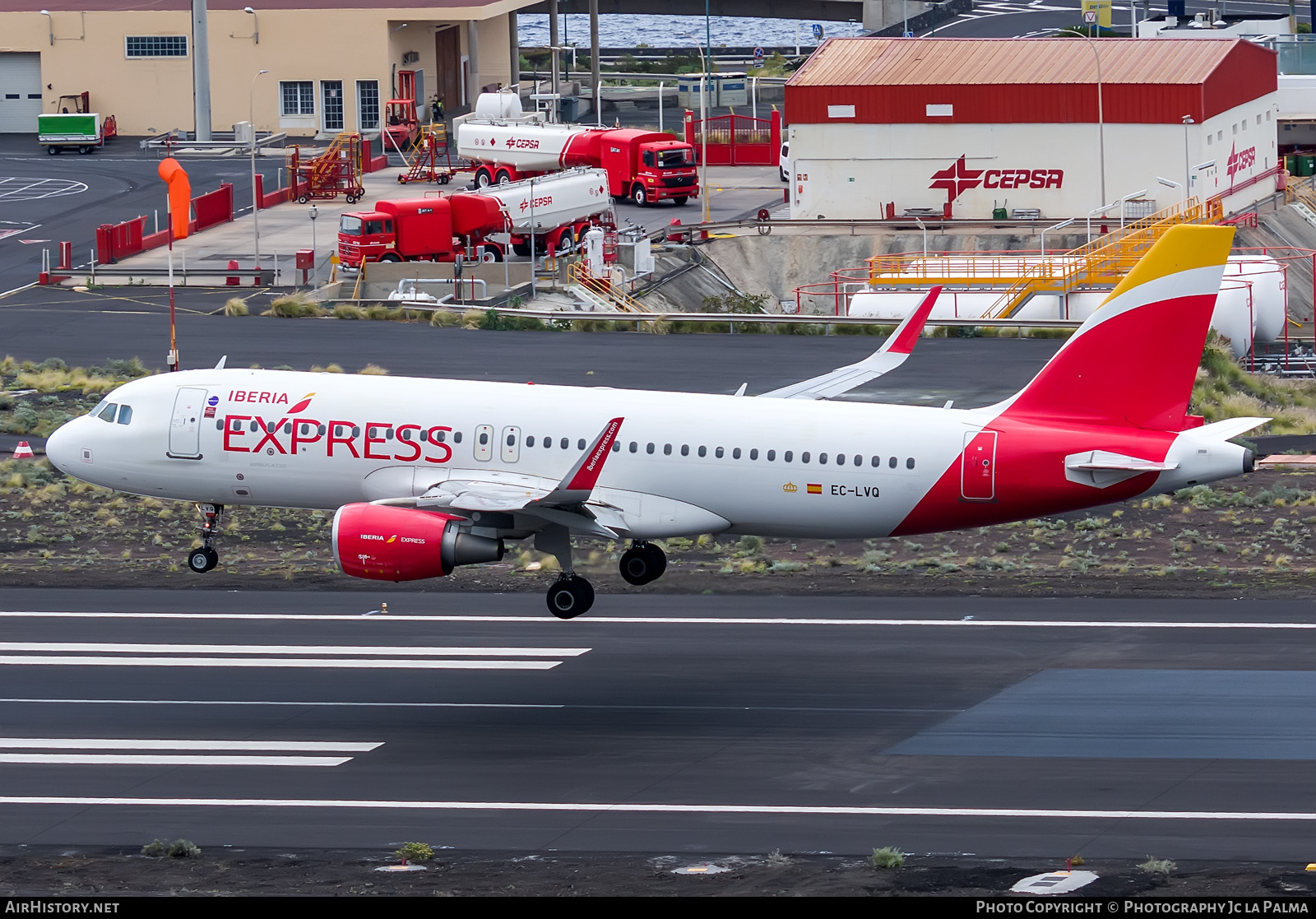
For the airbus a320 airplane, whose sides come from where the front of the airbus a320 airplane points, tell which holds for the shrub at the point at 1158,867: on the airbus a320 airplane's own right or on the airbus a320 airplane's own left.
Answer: on the airbus a320 airplane's own left

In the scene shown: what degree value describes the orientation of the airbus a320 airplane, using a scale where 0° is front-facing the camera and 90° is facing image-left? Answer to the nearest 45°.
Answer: approximately 90°

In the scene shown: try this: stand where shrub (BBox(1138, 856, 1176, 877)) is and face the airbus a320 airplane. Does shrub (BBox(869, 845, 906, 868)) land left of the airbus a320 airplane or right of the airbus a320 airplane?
left

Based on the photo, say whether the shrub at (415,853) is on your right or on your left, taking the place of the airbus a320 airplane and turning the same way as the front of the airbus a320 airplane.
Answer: on your left

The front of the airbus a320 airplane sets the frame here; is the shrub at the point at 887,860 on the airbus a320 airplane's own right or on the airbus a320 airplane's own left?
on the airbus a320 airplane's own left

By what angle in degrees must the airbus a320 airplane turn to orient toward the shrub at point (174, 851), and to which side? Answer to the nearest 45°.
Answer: approximately 45° to its left
